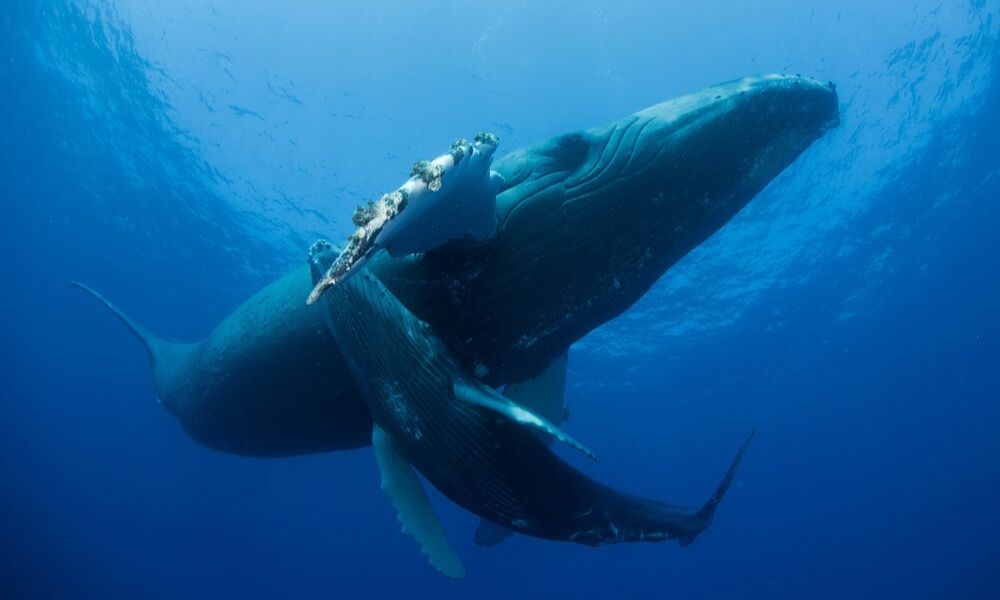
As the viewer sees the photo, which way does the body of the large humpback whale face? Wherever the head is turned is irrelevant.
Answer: to the viewer's right
